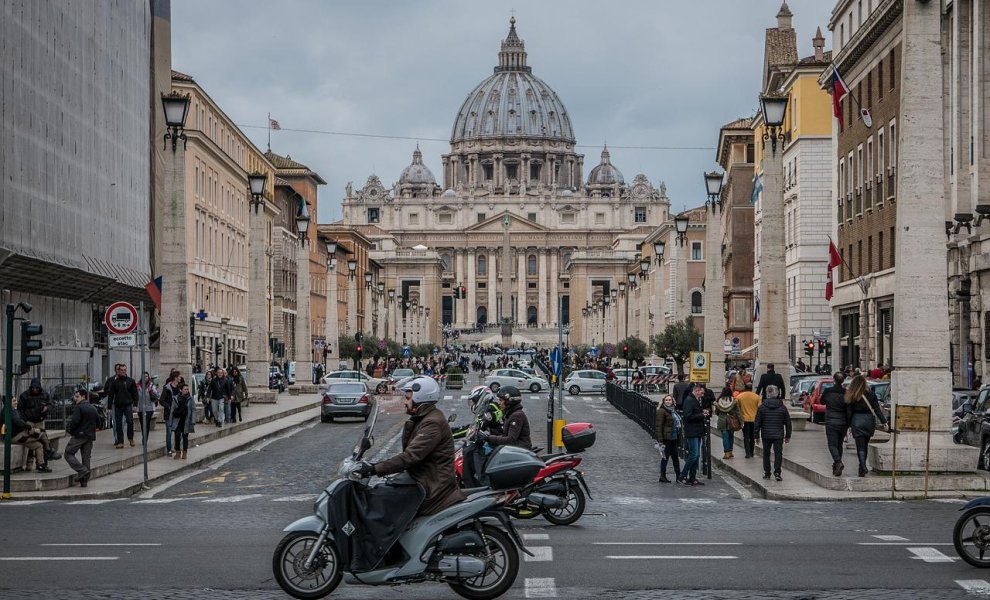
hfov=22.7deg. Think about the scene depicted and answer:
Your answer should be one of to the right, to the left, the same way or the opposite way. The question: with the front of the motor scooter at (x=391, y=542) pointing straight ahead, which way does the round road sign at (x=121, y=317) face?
to the left

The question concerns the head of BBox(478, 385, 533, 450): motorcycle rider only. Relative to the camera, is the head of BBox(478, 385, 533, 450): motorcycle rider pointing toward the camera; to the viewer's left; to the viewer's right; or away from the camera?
to the viewer's left

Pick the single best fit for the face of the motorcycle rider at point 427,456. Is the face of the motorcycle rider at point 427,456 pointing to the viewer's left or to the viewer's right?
to the viewer's left

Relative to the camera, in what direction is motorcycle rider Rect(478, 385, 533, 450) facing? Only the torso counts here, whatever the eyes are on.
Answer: to the viewer's left

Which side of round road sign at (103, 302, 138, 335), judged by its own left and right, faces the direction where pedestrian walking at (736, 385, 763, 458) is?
left

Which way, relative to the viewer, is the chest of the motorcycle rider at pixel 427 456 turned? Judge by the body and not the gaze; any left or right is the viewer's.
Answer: facing to the left of the viewer

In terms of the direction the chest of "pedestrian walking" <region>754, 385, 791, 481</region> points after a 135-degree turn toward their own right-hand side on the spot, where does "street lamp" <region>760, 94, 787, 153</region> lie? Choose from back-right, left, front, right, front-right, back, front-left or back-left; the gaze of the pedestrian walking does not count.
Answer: back-left

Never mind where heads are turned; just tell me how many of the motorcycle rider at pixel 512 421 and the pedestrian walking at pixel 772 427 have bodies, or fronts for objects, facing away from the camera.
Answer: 1

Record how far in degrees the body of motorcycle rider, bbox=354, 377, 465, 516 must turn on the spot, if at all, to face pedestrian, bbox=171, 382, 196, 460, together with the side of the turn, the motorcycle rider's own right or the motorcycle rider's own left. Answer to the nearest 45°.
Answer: approximately 90° to the motorcycle rider's own right

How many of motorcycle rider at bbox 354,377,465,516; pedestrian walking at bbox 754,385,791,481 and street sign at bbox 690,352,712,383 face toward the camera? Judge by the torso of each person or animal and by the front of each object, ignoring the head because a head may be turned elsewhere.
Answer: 1

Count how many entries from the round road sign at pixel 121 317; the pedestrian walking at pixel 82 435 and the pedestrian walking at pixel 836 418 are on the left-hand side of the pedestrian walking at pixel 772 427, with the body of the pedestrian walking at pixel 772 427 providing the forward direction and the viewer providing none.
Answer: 2

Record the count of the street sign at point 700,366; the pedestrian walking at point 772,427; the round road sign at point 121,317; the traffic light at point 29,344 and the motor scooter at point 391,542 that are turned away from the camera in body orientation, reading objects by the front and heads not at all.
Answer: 1

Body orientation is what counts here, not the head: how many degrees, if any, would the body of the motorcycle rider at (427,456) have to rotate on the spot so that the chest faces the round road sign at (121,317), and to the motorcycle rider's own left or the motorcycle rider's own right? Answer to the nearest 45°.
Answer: approximately 90° to the motorcycle rider's own right

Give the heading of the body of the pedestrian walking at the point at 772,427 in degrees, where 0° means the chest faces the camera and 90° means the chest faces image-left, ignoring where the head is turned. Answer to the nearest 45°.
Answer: approximately 180°

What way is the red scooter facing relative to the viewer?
to the viewer's left
